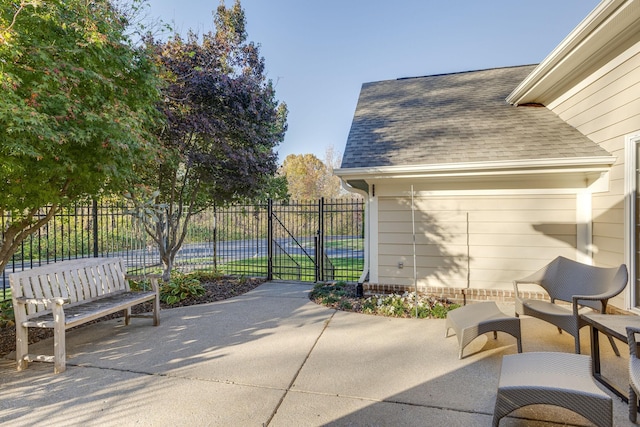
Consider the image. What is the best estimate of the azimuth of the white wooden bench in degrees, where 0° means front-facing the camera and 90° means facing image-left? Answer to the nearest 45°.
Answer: approximately 315°

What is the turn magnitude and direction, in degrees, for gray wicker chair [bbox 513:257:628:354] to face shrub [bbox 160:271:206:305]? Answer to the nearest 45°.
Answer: approximately 45° to its right

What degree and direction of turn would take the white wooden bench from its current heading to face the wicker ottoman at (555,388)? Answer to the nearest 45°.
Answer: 0° — it already faces it

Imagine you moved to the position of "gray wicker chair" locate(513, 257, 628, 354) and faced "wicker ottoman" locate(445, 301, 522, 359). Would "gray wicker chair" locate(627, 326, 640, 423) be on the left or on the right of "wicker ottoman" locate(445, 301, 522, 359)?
left

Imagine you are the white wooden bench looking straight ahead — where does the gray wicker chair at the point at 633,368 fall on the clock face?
The gray wicker chair is roughly at 12 o'clock from the white wooden bench.

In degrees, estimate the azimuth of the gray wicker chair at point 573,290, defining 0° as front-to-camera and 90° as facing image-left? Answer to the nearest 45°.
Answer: approximately 45°
